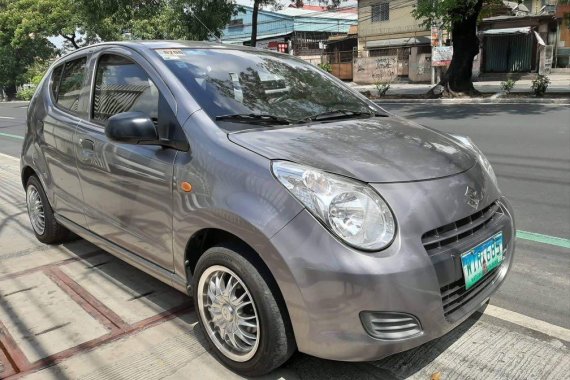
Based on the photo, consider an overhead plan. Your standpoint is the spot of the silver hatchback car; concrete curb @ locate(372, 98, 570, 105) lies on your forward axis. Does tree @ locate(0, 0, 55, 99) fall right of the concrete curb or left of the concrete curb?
left

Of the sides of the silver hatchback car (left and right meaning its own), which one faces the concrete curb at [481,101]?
left

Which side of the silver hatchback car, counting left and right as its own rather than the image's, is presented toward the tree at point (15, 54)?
back

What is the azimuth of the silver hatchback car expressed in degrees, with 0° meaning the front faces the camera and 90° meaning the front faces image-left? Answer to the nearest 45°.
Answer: approximately 315°

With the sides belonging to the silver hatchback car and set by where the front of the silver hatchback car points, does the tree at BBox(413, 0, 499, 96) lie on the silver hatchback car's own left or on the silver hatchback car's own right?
on the silver hatchback car's own left
